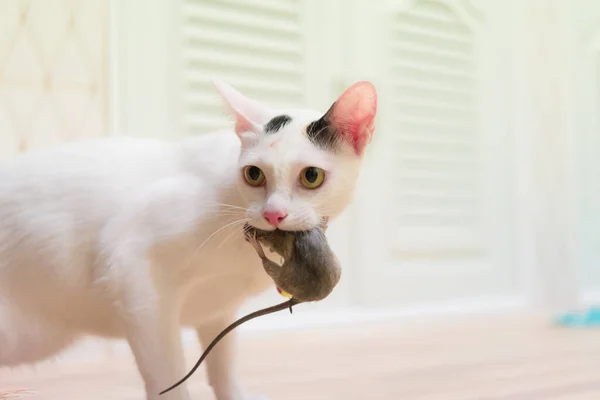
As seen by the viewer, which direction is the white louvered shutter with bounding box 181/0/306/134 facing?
toward the camera

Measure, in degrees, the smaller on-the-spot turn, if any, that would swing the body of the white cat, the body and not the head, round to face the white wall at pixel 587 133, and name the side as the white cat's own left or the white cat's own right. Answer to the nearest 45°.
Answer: approximately 90° to the white cat's own left

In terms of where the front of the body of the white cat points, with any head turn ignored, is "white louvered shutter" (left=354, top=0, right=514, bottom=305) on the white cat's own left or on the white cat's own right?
on the white cat's own left

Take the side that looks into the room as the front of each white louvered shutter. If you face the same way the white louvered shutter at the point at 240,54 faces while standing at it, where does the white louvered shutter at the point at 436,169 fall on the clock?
the white louvered shutter at the point at 436,169 is roughly at 8 o'clock from the white louvered shutter at the point at 240,54.

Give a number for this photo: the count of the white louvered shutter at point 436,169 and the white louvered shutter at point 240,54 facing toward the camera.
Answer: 2

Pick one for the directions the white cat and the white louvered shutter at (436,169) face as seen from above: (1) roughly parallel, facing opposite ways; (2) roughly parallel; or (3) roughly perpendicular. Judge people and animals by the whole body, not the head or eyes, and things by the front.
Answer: roughly perpendicular

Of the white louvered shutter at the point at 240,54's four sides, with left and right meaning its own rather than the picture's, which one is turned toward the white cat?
front

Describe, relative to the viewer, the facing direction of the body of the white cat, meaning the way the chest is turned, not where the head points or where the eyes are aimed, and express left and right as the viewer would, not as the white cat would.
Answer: facing the viewer and to the right of the viewer

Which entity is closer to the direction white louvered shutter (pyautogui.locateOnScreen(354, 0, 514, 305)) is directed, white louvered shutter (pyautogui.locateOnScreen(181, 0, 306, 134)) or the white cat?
the white cat

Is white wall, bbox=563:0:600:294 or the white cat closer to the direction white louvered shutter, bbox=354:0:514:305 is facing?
the white cat

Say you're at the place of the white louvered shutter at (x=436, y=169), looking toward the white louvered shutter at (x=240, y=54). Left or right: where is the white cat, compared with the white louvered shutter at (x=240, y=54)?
left

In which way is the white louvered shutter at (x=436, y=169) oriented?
toward the camera
